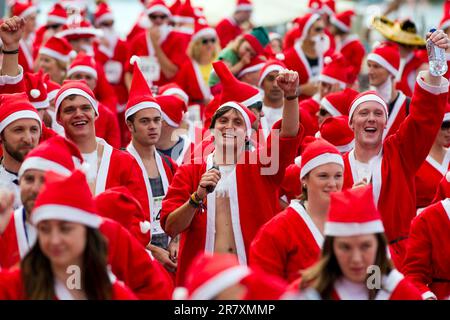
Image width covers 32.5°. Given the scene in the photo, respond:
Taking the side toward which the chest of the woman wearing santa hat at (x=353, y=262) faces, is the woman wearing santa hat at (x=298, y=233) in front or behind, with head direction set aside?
behind

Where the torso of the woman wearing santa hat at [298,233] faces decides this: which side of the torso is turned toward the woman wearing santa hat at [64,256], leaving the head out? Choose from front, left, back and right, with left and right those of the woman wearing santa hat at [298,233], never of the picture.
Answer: right

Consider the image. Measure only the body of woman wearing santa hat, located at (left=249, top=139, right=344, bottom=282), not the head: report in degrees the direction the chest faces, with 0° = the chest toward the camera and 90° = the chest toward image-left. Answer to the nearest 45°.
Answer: approximately 315°

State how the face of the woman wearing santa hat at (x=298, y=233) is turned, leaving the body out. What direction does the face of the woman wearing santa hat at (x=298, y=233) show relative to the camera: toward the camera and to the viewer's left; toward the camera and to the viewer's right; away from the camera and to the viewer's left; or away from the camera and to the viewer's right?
toward the camera and to the viewer's right

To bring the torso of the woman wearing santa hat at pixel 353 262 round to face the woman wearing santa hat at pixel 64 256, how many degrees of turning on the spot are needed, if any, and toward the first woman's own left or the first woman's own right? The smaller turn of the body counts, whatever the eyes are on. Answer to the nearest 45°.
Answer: approximately 90° to the first woman's own right
